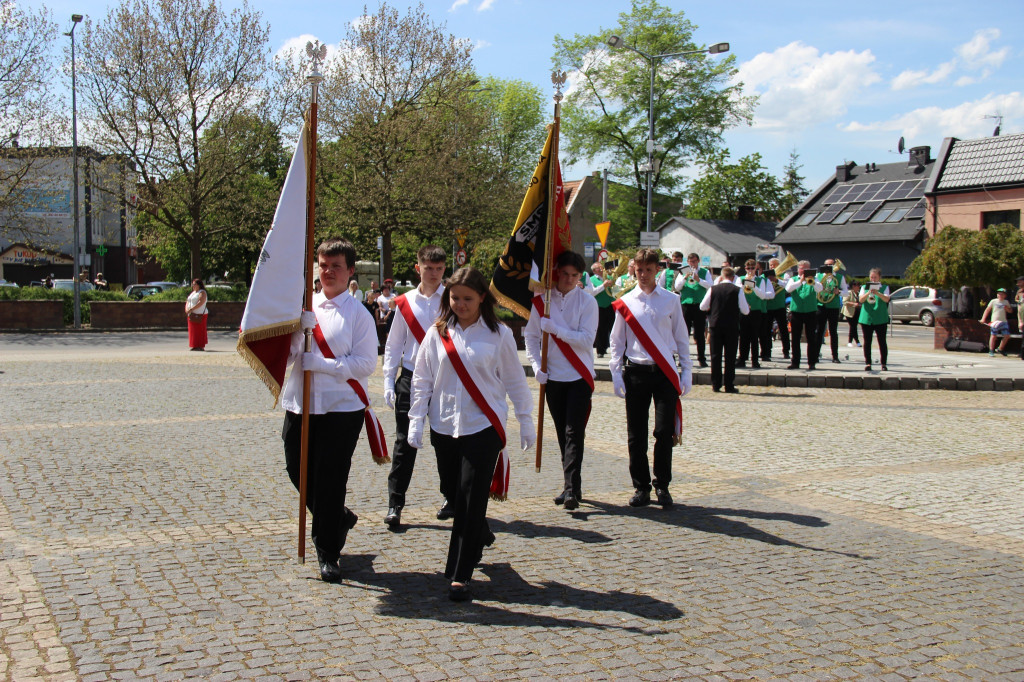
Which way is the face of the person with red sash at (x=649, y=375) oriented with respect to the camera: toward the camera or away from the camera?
toward the camera

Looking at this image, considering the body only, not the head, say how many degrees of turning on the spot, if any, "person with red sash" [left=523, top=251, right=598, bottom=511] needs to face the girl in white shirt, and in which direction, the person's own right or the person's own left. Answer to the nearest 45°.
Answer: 0° — they already face them

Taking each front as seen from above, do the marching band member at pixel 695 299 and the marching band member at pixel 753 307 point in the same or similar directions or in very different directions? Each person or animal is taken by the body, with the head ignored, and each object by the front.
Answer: same or similar directions

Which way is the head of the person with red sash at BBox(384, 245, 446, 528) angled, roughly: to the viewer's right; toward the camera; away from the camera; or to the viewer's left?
toward the camera

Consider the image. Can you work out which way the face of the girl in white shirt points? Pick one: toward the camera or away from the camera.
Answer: toward the camera

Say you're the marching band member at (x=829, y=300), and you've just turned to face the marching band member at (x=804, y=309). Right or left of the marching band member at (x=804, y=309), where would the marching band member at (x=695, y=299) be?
right

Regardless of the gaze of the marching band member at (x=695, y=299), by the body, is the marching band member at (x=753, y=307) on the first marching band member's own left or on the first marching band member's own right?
on the first marching band member's own left

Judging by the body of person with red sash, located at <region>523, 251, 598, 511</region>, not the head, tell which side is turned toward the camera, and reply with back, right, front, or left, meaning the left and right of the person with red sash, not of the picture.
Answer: front

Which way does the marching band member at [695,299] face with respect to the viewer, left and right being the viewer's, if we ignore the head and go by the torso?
facing the viewer and to the left of the viewer

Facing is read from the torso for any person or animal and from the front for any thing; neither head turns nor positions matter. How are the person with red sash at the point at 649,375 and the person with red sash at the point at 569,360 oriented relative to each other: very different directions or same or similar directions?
same or similar directions

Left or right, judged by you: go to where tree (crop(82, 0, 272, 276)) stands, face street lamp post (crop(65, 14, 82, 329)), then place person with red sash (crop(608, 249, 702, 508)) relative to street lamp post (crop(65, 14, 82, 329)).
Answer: left

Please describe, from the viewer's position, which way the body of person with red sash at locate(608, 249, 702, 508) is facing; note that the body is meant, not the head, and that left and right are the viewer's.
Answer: facing the viewer

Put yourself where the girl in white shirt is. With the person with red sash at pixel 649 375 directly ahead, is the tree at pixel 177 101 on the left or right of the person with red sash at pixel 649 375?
left

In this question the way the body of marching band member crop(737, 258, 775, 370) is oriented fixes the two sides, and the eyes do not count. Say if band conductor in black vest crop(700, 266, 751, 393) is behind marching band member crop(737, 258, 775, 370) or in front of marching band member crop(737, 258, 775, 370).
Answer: in front

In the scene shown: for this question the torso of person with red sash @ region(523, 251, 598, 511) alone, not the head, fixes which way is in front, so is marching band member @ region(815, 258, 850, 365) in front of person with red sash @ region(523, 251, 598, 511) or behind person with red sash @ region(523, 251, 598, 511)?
behind

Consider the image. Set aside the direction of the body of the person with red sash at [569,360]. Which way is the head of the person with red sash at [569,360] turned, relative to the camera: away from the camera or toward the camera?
toward the camera

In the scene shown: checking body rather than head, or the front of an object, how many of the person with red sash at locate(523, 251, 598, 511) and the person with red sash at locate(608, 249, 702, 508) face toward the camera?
2

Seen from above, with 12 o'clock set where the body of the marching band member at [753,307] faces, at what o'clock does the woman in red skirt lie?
The woman in red skirt is roughly at 2 o'clock from the marching band member.

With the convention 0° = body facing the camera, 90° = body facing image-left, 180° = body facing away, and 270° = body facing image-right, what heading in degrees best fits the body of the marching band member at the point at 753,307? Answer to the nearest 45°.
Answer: approximately 45°
